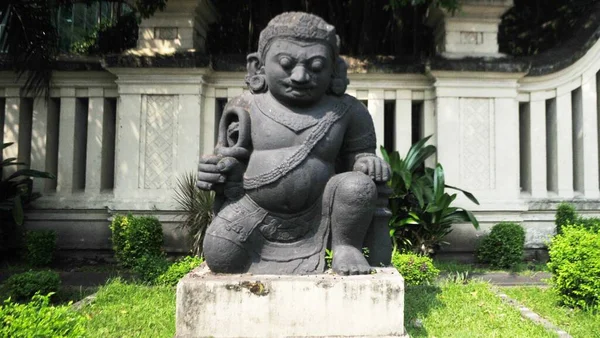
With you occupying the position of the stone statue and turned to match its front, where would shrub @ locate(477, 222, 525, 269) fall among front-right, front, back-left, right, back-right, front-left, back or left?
back-left

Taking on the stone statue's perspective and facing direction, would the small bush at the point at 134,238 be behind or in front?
behind

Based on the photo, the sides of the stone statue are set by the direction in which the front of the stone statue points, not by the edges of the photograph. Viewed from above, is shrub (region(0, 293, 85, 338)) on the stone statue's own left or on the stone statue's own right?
on the stone statue's own right

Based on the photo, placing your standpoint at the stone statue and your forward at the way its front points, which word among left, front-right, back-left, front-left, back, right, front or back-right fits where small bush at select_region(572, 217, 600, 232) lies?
back-left

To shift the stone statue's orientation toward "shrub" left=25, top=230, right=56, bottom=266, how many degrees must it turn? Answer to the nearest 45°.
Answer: approximately 135° to its right

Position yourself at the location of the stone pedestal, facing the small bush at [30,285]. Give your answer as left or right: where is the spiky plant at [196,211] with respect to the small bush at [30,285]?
right

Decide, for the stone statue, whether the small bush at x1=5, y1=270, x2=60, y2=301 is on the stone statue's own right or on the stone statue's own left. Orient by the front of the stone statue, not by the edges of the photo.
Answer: on the stone statue's own right

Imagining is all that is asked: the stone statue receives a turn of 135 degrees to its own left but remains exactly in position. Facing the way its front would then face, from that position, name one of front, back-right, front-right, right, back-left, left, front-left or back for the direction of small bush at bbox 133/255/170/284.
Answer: left

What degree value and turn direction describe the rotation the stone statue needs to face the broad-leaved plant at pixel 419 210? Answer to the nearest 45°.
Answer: approximately 135° to its left

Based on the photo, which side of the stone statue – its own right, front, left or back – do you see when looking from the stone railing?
back

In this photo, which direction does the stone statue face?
toward the camera

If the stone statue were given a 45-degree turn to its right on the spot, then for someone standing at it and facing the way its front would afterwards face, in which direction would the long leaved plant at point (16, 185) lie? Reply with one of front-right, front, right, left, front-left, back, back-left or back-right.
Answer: right

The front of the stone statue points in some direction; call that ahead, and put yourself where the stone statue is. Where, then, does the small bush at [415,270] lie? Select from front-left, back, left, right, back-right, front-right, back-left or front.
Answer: back-left

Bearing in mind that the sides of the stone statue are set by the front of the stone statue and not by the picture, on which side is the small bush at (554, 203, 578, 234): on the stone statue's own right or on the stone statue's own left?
on the stone statue's own left

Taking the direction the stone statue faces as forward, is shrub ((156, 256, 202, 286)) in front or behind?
behind
